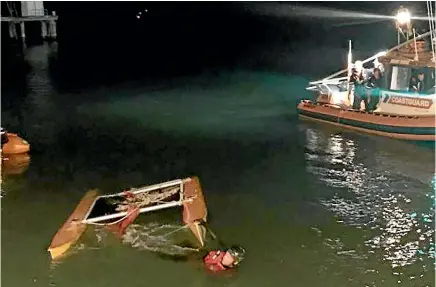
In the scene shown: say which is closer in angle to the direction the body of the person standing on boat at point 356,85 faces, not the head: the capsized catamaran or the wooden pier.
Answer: the capsized catamaran

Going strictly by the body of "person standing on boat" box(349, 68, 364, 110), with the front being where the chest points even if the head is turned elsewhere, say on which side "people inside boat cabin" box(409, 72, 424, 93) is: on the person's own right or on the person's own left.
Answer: on the person's own left

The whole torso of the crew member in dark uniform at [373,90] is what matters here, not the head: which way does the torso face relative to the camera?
to the viewer's left

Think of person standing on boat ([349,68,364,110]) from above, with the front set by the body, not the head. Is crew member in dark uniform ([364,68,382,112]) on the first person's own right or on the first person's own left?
on the first person's own left

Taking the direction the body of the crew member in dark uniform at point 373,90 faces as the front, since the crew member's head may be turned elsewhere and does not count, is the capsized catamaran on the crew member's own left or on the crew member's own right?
on the crew member's own left

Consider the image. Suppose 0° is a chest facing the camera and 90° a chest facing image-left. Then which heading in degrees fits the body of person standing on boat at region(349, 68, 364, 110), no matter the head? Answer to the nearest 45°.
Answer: approximately 0°

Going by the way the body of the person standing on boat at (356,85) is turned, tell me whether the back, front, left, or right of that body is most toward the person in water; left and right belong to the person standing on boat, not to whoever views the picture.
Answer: front

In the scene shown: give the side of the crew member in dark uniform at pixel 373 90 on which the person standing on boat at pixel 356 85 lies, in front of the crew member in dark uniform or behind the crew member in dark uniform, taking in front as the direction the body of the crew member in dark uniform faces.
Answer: in front

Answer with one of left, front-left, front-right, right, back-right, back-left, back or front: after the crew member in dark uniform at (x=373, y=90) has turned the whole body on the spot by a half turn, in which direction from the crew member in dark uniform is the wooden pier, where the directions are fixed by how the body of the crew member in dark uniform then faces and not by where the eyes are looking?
back-left
